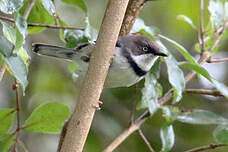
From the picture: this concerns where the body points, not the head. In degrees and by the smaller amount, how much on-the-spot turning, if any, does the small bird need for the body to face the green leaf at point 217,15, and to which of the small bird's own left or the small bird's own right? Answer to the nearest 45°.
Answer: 0° — it already faces it

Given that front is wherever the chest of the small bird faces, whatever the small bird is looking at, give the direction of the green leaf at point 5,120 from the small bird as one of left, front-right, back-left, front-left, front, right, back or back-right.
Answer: back-right

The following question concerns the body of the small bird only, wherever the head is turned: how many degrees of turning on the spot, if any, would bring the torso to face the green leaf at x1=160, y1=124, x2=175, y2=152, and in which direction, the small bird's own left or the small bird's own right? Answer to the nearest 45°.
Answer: approximately 45° to the small bird's own right

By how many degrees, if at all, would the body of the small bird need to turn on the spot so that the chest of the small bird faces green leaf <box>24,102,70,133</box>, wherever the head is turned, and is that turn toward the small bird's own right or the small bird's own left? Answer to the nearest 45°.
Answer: approximately 135° to the small bird's own right

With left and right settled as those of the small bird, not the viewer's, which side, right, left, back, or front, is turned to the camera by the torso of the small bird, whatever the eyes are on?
right

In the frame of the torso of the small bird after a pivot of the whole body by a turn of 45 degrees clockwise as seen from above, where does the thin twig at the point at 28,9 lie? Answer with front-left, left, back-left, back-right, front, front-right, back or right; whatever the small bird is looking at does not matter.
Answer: right

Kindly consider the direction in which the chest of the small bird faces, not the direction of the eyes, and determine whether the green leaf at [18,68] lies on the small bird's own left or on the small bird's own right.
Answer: on the small bird's own right

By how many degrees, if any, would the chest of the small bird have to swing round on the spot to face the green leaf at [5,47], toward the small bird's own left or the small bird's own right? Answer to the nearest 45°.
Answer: approximately 135° to the small bird's own right

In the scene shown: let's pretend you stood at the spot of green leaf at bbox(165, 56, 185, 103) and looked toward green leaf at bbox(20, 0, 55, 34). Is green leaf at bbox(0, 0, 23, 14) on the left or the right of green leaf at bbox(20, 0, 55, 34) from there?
left

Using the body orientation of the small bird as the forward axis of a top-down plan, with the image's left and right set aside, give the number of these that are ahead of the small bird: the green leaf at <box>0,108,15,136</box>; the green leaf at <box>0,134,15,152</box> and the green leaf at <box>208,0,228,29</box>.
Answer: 1
